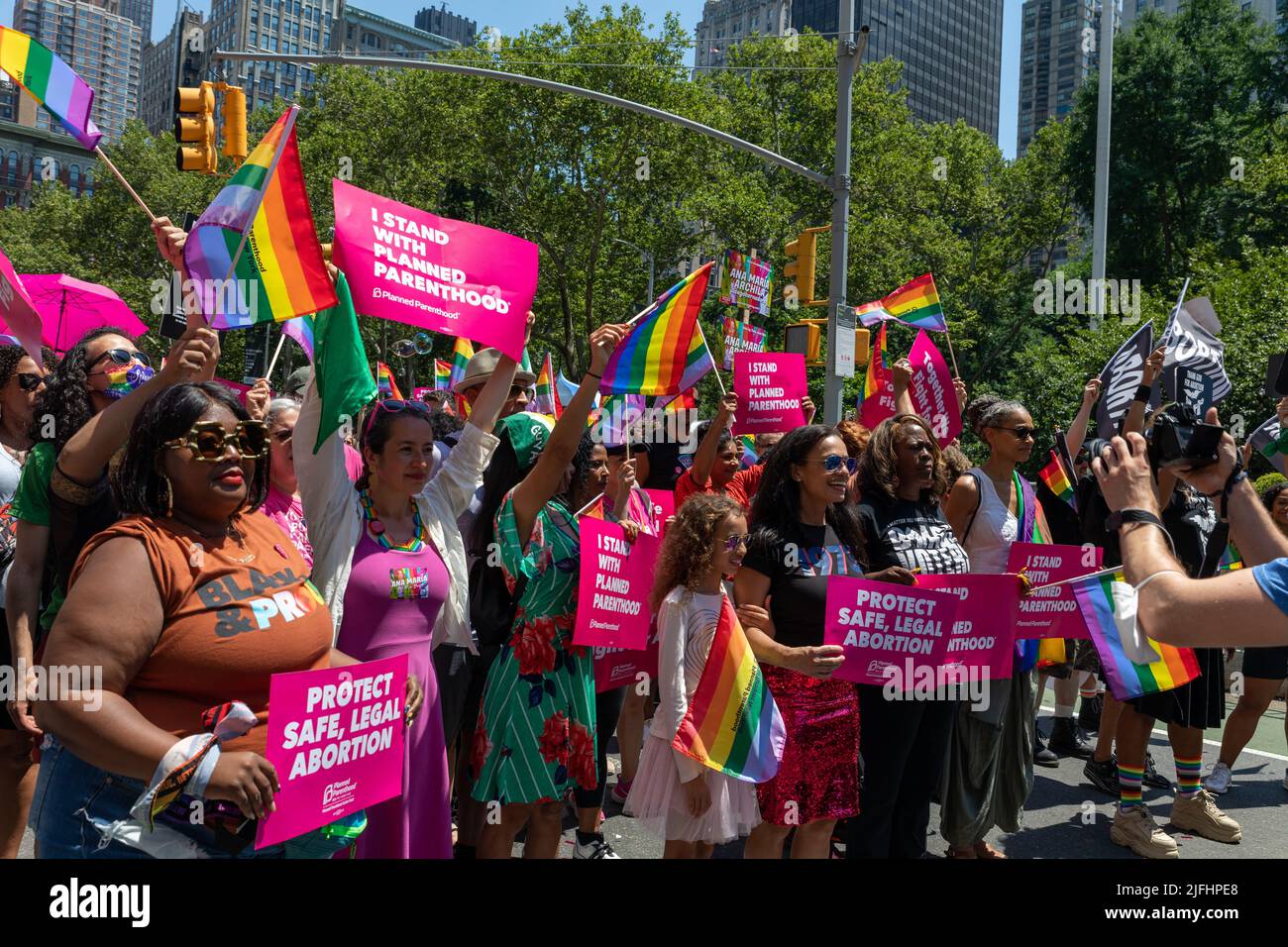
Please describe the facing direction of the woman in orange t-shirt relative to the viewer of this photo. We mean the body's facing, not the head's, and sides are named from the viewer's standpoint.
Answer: facing the viewer and to the right of the viewer

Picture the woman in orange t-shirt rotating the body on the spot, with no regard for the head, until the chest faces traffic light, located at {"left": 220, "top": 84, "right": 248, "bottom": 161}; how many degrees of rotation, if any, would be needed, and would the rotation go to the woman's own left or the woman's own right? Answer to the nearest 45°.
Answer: approximately 135° to the woman's own left

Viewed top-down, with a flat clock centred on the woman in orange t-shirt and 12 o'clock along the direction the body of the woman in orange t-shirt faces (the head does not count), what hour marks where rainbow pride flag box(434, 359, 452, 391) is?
The rainbow pride flag is roughly at 8 o'clock from the woman in orange t-shirt.

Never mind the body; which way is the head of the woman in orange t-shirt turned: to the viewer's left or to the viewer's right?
to the viewer's right
